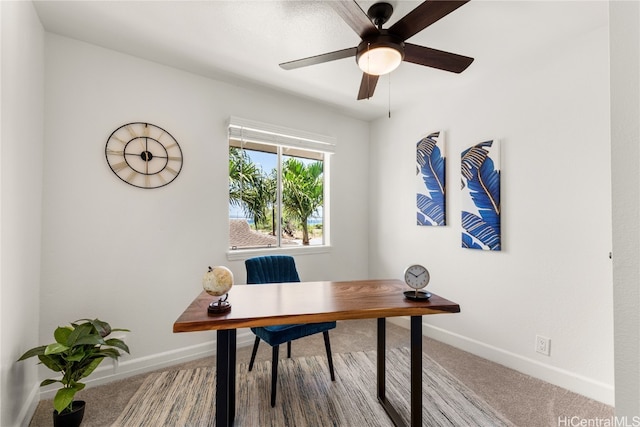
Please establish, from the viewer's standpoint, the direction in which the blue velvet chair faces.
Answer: facing the viewer and to the right of the viewer

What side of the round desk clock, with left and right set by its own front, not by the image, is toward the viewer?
front

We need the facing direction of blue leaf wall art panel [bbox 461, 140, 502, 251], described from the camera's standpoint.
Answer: facing the viewer and to the left of the viewer

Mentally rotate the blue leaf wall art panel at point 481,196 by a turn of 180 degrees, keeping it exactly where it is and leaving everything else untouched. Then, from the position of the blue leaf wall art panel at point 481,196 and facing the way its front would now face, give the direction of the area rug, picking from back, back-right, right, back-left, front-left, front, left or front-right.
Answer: back

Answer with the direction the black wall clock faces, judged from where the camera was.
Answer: facing the viewer

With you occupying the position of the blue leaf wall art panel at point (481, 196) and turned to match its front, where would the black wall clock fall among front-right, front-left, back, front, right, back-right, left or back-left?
front

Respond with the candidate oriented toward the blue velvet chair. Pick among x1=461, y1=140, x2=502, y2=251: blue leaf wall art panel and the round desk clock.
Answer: the blue leaf wall art panel

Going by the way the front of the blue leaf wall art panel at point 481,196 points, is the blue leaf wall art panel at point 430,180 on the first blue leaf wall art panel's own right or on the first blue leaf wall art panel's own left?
on the first blue leaf wall art panel's own right

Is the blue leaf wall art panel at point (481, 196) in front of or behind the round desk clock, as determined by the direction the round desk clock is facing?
behind

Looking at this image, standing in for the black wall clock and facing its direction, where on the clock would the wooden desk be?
The wooden desk is roughly at 11 o'clock from the black wall clock.

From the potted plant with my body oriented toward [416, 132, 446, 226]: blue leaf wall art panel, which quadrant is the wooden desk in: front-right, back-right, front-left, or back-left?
front-right

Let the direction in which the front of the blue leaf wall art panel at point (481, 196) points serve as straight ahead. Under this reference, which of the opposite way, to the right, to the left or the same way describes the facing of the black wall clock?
to the left

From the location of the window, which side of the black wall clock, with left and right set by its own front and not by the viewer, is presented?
left

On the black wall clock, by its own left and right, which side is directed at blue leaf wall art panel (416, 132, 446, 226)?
left

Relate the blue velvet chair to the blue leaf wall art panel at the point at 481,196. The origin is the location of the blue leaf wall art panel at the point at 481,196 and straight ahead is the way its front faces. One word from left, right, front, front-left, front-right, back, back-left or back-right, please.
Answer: front

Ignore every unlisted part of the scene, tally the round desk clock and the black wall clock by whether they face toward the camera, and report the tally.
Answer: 2
